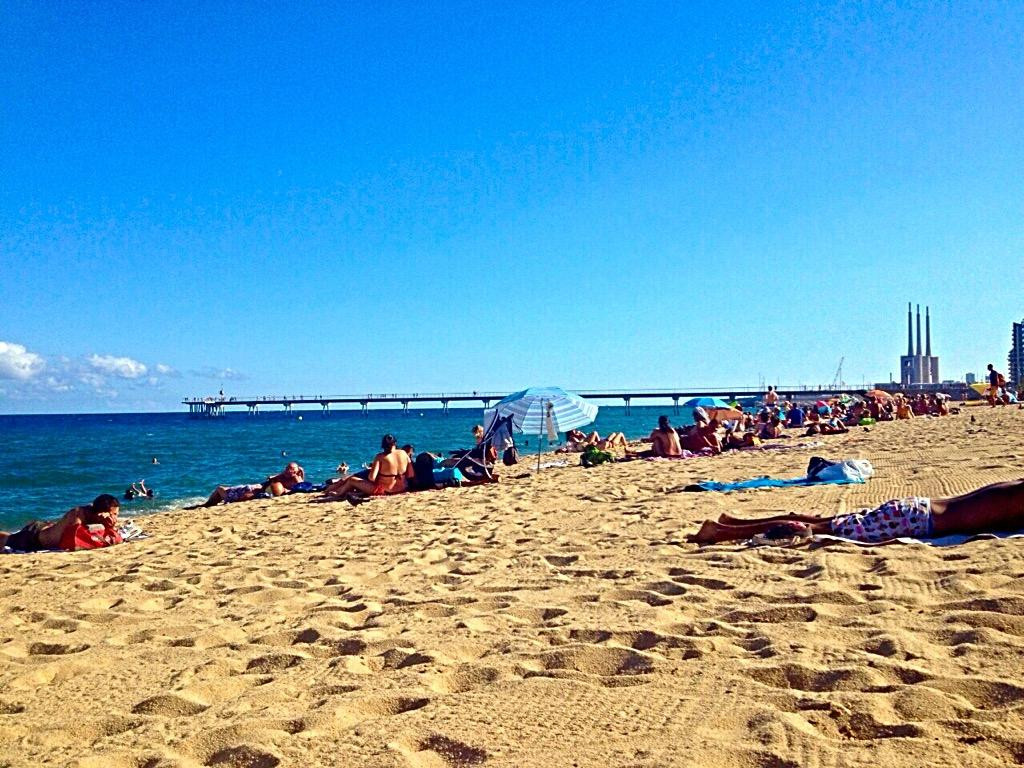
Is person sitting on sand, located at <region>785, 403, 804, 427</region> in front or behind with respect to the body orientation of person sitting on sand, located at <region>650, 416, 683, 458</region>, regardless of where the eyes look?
in front

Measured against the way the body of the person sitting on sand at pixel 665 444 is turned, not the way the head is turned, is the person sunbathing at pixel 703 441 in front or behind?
in front

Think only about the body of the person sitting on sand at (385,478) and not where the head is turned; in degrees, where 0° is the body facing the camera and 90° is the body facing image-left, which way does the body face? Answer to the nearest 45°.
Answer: approximately 135°

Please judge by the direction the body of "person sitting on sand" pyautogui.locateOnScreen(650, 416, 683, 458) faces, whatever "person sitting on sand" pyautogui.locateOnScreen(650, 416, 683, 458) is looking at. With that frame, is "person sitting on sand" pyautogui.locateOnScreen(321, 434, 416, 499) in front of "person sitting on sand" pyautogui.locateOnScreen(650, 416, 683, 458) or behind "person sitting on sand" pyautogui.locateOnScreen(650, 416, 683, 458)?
behind

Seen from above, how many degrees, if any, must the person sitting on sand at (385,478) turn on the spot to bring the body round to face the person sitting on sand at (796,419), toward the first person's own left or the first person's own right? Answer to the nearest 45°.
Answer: approximately 90° to the first person's own right

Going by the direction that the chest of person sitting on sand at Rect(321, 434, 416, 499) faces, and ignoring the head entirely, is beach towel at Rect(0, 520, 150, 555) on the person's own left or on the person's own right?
on the person's own left

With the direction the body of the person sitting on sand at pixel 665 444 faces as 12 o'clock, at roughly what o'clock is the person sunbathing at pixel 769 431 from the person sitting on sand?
The person sunbathing is roughly at 1 o'clock from the person sitting on sand.

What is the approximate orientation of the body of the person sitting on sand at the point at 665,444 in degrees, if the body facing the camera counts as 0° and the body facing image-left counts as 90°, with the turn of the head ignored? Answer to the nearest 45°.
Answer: approximately 180°

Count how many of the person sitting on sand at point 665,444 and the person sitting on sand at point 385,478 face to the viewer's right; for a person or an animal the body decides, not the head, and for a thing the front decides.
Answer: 0

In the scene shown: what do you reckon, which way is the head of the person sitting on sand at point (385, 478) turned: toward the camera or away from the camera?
away from the camera
